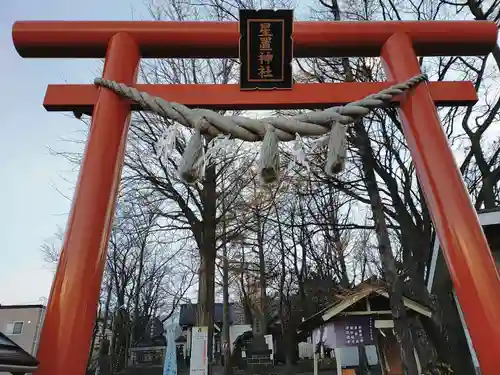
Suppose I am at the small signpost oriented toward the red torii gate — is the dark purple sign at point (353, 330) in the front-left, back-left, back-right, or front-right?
back-left

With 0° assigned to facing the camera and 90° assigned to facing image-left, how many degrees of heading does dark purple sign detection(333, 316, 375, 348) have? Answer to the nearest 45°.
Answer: approximately 0°

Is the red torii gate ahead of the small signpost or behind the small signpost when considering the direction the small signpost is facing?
ahead

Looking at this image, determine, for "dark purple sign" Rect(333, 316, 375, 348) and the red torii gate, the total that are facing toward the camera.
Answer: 2

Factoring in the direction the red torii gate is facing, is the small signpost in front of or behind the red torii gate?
behind

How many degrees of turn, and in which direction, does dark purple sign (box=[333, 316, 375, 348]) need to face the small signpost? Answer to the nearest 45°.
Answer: approximately 45° to its right

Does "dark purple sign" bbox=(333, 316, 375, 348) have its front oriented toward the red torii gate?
yes
